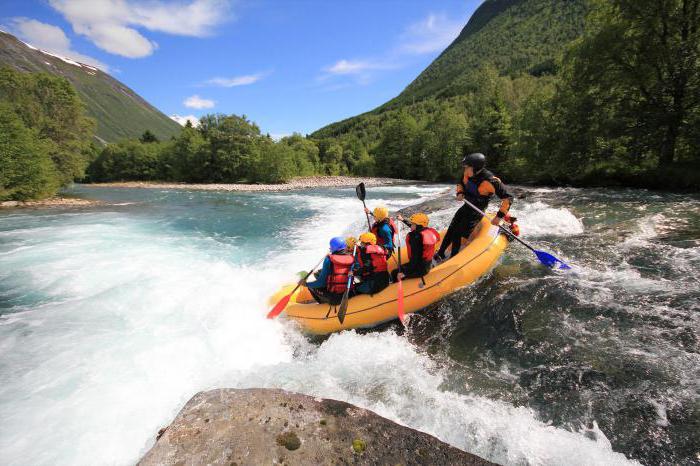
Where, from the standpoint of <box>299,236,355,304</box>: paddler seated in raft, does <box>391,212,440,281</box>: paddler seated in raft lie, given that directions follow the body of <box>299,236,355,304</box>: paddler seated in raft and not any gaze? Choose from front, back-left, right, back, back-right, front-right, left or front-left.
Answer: back-right

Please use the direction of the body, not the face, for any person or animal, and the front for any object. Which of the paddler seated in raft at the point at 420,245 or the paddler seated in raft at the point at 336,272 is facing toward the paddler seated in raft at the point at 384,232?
the paddler seated in raft at the point at 420,245

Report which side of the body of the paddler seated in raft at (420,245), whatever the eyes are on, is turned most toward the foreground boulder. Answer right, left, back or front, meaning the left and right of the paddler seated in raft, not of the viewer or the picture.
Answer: left

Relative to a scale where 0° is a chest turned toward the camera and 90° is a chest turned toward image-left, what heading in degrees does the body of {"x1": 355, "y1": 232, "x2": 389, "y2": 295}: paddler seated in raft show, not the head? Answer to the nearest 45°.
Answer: approximately 135°

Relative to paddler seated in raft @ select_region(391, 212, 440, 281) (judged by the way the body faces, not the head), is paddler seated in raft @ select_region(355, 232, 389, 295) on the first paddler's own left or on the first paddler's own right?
on the first paddler's own left

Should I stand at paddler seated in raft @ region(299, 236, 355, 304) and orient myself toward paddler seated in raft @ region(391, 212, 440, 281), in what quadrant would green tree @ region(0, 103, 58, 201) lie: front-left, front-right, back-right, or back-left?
back-left

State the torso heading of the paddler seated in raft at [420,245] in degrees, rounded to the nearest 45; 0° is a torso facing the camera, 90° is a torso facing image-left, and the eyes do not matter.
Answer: approximately 135°

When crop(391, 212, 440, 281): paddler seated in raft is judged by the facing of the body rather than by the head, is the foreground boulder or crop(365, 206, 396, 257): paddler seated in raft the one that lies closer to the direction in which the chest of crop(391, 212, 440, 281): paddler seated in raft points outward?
the paddler seated in raft
